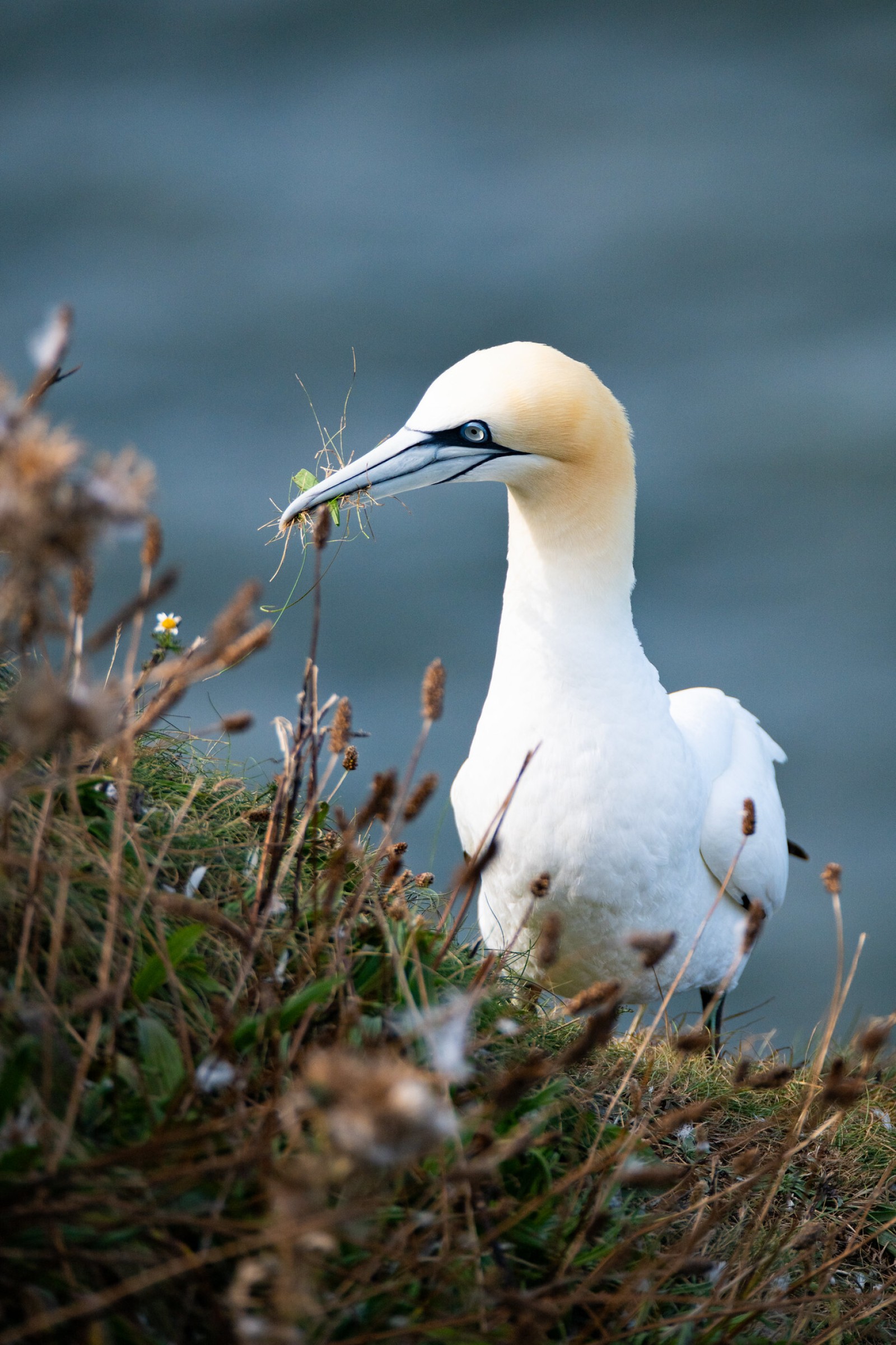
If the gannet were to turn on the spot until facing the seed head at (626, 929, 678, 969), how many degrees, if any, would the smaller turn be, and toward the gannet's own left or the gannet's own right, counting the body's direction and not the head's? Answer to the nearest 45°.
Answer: approximately 45° to the gannet's own left

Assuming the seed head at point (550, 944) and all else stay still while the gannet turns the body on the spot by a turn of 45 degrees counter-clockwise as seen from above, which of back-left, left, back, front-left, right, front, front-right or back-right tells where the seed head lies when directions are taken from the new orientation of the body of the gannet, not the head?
front

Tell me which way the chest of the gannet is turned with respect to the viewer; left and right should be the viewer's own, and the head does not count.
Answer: facing the viewer and to the left of the viewer
